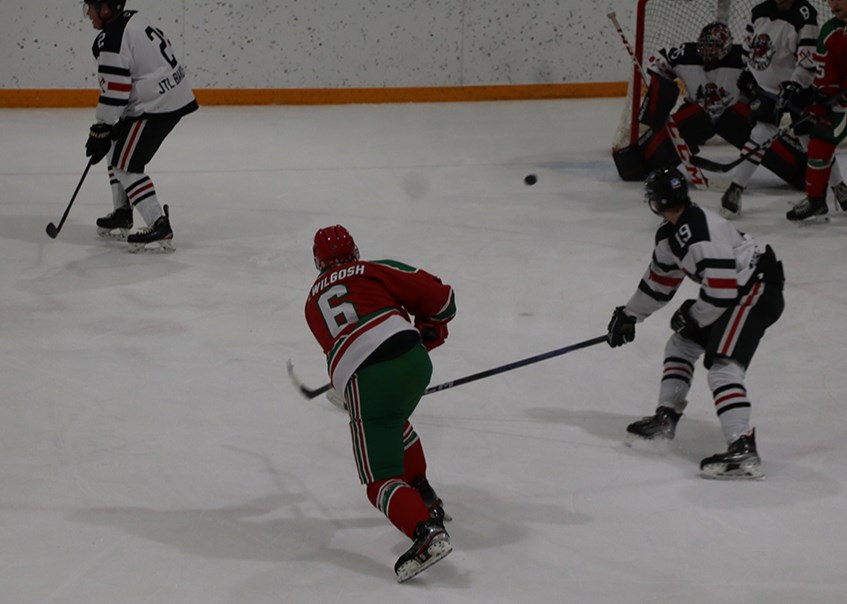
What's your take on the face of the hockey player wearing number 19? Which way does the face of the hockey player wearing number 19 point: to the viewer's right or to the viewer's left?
to the viewer's left

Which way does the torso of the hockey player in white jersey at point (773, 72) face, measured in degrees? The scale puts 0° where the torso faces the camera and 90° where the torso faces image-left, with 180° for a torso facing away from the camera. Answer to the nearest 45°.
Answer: approximately 45°

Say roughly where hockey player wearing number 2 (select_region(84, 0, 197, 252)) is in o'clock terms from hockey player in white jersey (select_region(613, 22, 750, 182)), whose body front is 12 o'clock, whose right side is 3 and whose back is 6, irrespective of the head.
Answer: The hockey player wearing number 2 is roughly at 2 o'clock from the hockey player in white jersey.

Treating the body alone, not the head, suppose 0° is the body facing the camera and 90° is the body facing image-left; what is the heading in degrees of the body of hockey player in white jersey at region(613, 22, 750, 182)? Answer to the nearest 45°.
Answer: approximately 0°

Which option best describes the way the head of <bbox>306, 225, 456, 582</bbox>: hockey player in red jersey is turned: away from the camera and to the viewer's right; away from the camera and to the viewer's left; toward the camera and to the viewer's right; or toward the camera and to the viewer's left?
away from the camera and to the viewer's right

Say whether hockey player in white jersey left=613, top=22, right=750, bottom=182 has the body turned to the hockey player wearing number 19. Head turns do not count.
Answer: yes
